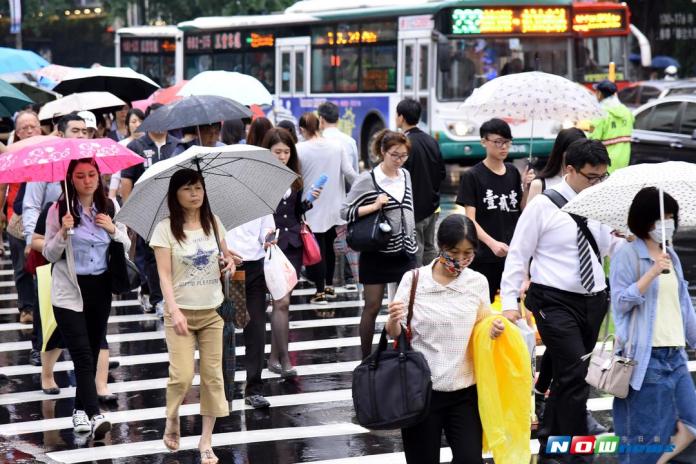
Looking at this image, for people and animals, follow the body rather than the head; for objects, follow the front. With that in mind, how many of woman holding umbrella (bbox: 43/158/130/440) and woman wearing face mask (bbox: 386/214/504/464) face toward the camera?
2

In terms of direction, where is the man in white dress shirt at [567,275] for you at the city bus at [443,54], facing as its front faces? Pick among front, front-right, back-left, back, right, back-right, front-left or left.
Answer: front-right

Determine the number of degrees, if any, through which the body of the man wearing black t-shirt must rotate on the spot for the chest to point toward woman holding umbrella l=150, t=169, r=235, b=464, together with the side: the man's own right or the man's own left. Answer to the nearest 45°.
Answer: approximately 90° to the man's own right

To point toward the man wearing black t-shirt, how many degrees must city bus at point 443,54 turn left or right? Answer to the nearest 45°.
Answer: approximately 45° to its right

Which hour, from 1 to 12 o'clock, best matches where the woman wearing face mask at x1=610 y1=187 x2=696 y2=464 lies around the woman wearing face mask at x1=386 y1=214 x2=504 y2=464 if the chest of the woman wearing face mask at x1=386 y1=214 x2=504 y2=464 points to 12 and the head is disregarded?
the woman wearing face mask at x1=610 y1=187 x2=696 y2=464 is roughly at 8 o'clock from the woman wearing face mask at x1=386 y1=214 x2=504 y2=464.

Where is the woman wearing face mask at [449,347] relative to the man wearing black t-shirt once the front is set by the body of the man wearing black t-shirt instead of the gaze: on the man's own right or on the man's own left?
on the man's own right

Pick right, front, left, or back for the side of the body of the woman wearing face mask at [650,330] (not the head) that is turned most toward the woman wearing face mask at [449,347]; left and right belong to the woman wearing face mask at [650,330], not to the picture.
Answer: right

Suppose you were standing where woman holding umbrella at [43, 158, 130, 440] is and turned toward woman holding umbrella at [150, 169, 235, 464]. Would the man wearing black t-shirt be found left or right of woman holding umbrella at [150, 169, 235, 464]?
left

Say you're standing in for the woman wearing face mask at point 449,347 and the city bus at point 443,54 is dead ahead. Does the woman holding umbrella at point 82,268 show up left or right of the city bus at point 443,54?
left

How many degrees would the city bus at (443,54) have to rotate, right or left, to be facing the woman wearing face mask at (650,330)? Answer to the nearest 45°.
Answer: approximately 45° to its right
